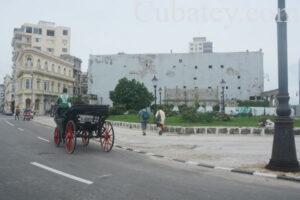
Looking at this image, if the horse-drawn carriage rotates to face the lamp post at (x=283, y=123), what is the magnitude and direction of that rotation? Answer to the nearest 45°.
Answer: approximately 180°

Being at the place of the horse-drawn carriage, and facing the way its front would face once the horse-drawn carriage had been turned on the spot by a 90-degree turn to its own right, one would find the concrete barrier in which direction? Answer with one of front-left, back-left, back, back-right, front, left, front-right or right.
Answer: front

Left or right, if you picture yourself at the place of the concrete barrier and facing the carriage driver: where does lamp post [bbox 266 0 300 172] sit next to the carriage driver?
left

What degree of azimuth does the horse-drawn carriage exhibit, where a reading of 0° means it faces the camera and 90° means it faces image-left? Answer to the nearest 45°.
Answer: approximately 135°
